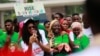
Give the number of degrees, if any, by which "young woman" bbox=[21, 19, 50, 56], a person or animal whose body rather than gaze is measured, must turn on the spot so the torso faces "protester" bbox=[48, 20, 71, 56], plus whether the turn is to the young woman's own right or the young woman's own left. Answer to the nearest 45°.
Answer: approximately 90° to the young woman's own left

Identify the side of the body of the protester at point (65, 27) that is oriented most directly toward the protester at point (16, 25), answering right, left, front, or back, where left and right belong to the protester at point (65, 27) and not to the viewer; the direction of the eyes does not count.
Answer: right

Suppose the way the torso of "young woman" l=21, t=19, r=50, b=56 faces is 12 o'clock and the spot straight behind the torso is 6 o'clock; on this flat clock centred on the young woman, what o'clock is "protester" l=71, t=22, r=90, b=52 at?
The protester is roughly at 9 o'clock from the young woman.

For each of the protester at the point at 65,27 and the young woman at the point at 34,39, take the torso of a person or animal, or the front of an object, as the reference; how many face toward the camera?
2

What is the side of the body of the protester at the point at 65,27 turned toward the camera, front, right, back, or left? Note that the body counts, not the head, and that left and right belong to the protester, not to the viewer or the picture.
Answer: front

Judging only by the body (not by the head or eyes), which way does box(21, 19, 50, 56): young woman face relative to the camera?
toward the camera

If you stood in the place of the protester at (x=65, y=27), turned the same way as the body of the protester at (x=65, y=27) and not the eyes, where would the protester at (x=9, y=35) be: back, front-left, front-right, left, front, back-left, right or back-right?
right

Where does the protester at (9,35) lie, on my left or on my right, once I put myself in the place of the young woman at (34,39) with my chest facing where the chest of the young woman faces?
on my right
